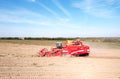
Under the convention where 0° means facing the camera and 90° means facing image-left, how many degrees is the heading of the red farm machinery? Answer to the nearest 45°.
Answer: approximately 90°
